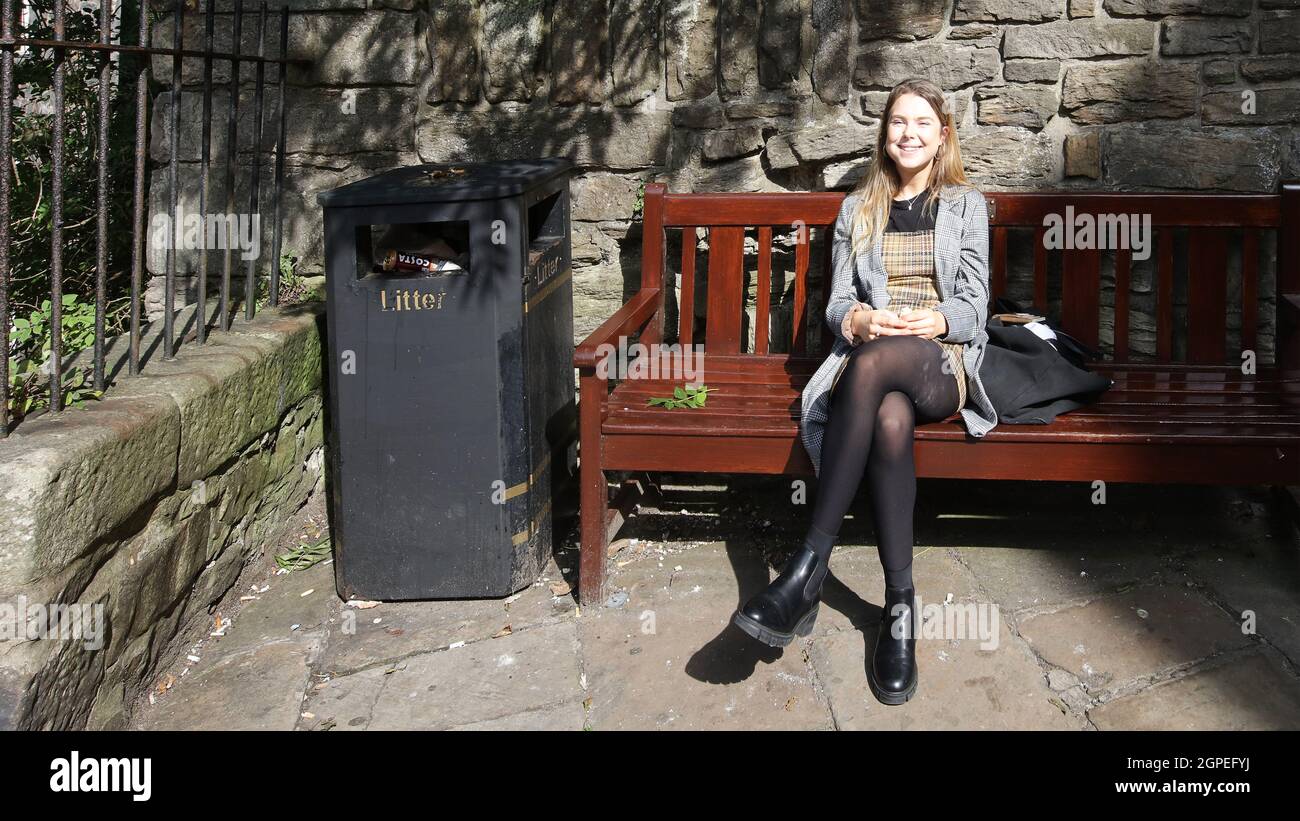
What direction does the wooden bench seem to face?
toward the camera

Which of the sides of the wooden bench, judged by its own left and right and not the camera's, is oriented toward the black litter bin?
right

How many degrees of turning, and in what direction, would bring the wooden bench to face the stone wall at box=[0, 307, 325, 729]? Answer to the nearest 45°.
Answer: approximately 45° to its right

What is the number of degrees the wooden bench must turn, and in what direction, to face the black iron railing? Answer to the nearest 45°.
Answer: approximately 45° to its right
